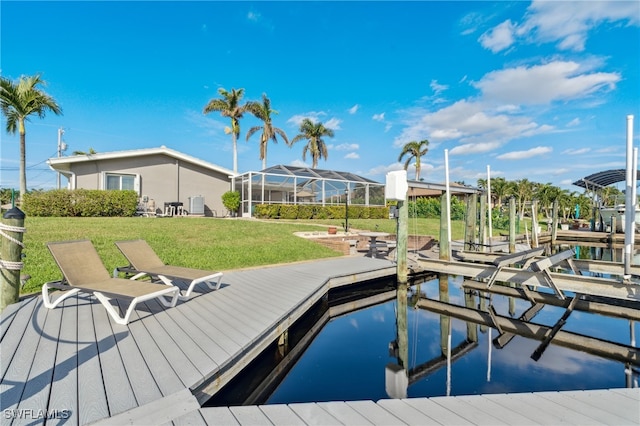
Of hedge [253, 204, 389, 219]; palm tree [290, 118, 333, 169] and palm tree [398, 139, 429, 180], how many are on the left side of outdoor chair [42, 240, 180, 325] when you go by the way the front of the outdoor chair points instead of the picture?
3

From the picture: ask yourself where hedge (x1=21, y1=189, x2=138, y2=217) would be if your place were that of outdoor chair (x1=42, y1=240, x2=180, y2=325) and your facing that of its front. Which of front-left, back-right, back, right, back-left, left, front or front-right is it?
back-left

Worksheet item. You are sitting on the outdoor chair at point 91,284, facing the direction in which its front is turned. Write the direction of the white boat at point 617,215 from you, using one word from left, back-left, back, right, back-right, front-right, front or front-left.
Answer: front-left

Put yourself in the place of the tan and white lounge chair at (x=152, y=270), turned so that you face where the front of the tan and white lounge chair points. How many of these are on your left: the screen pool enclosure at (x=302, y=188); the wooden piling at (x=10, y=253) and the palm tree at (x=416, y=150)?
2

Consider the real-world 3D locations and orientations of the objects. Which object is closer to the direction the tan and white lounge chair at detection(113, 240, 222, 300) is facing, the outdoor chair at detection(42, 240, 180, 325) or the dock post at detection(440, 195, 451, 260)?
the dock post

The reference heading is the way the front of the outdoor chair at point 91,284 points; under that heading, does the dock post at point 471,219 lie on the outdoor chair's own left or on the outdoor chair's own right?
on the outdoor chair's own left

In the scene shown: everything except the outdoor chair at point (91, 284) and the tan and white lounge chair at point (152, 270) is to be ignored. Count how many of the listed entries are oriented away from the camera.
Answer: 0

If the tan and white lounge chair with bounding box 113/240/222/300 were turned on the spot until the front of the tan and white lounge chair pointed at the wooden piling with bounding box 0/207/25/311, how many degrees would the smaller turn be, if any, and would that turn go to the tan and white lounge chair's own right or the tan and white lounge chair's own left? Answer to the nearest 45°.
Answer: approximately 135° to the tan and white lounge chair's own right

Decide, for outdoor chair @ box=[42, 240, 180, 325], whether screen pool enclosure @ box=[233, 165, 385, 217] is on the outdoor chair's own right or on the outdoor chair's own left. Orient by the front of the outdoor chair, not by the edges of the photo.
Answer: on the outdoor chair's own left

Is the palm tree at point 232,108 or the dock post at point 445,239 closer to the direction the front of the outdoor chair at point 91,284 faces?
the dock post

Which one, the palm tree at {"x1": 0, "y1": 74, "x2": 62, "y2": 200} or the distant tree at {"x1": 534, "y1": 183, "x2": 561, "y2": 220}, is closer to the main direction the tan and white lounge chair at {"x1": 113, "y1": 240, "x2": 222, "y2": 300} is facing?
the distant tree

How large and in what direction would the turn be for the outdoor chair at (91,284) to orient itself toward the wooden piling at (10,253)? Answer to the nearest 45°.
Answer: approximately 180°

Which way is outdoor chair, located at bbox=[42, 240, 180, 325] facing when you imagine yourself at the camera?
facing the viewer and to the right of the viewer

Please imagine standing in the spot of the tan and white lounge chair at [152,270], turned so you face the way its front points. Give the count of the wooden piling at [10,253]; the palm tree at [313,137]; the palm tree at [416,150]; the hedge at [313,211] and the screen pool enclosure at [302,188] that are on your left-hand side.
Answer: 4

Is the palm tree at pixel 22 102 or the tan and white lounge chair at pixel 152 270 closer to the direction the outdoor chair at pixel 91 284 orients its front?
the tan and white lounge chair

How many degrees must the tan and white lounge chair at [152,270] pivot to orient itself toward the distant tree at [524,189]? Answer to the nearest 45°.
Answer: approximately 90° to its left

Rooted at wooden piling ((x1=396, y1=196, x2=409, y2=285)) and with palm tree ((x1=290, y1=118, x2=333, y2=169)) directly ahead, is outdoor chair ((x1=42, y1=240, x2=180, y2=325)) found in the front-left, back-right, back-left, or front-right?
back-left
